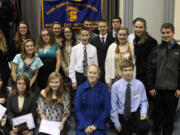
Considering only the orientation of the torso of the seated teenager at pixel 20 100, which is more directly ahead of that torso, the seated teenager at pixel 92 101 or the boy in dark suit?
the seated teenager

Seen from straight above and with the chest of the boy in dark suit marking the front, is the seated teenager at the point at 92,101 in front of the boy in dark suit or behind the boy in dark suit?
in front

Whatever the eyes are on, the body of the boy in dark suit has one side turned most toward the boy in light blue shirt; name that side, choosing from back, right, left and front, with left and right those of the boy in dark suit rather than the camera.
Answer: front

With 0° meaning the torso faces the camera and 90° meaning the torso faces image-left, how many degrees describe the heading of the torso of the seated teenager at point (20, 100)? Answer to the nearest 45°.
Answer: approximately 0°

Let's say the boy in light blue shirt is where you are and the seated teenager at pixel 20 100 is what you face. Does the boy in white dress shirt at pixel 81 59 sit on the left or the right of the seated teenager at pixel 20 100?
right

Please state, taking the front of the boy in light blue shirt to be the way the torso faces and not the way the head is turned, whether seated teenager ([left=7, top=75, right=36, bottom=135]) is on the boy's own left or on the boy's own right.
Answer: on the boy's own right

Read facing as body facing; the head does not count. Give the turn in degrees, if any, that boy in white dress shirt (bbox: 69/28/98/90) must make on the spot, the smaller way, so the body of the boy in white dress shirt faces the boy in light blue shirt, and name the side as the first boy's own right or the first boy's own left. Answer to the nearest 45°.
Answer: approximately 45° to the first boy's own left

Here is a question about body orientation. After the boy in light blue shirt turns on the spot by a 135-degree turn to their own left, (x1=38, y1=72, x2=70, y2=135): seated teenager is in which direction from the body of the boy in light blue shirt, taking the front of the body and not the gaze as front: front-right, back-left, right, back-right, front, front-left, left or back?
back-left

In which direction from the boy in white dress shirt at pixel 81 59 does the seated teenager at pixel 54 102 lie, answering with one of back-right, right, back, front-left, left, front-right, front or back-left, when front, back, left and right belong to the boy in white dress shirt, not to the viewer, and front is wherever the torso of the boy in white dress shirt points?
front-right
